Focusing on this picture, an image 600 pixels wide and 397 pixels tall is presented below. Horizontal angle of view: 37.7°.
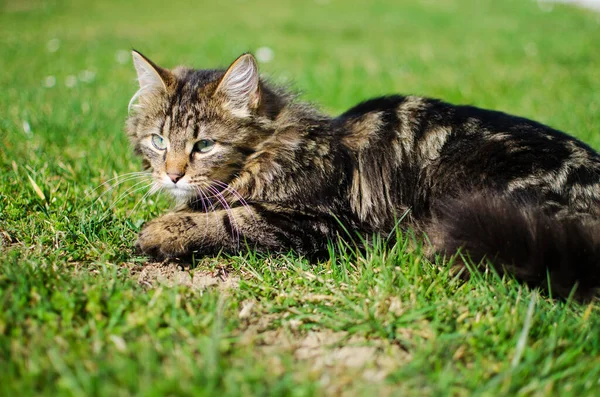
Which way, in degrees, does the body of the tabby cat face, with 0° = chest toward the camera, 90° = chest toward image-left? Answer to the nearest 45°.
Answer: approximately 90°
